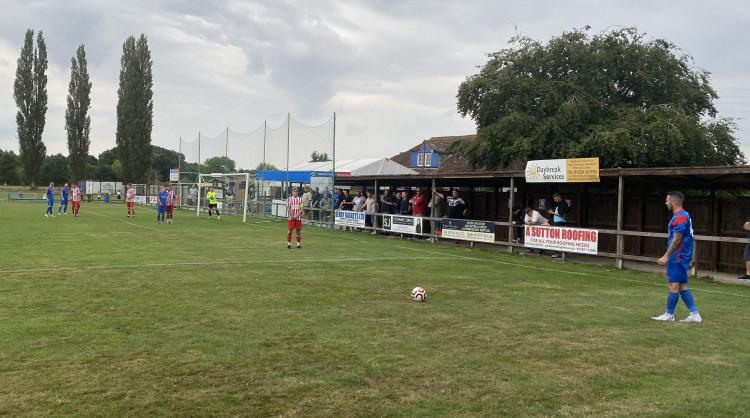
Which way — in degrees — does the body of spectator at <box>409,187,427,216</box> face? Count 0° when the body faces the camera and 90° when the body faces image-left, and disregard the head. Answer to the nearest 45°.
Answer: approximately 45°

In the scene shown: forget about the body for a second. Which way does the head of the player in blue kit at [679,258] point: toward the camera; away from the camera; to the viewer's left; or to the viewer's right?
to the viewer's left

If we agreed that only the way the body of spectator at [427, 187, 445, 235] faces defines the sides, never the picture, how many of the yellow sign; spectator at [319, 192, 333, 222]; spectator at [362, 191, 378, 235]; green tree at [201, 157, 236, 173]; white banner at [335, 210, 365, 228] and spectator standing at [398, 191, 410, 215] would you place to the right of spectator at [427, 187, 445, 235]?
5

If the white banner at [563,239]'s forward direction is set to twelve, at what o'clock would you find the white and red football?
The white and red football is roughly at 11 o'clock from the white banner.

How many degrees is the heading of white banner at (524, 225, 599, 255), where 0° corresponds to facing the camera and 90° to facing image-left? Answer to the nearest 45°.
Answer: approximately 45°

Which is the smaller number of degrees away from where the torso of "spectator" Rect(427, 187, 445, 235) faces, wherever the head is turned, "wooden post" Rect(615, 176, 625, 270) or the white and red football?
the white and red football

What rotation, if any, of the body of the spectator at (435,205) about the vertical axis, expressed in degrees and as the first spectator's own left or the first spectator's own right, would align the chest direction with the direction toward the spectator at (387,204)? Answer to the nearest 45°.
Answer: approximately 90° to the first spectator's own right

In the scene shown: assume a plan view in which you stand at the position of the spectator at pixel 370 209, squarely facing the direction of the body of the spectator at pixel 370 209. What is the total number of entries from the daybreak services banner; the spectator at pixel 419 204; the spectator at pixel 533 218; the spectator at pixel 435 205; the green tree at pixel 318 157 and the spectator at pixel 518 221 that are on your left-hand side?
5

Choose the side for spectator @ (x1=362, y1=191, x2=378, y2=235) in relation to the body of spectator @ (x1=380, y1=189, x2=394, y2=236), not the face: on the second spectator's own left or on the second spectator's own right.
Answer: on the second spectator's own right

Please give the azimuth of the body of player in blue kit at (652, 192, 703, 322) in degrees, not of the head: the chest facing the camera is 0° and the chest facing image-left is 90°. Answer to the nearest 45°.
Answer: approximately 90°

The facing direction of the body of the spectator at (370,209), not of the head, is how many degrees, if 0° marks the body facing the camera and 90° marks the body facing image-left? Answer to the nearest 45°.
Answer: approximately 45°
